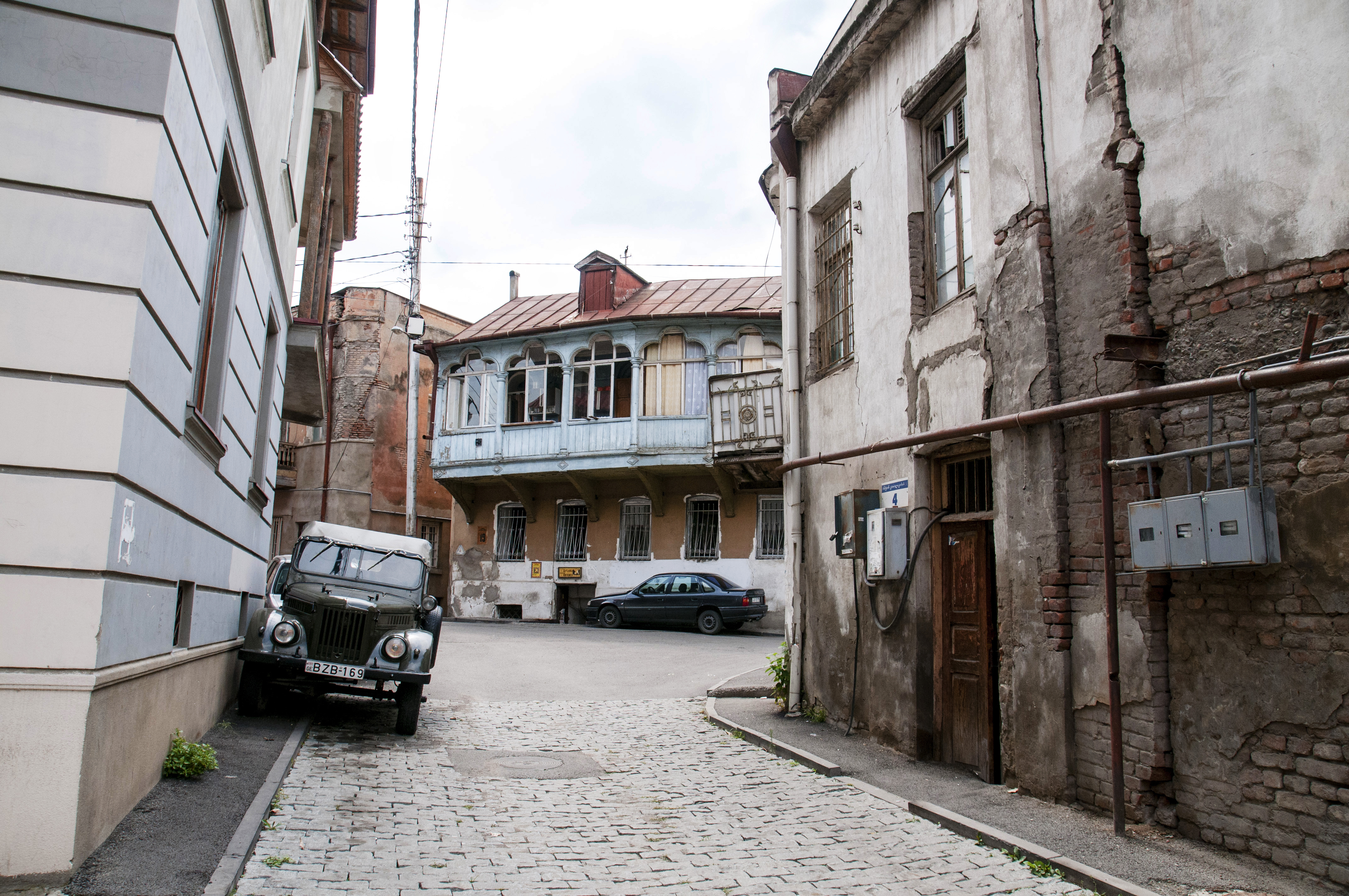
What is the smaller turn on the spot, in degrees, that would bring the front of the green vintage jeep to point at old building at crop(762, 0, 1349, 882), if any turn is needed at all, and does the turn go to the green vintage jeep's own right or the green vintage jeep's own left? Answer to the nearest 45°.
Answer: approximately 45° to the green vintage jeep's own left

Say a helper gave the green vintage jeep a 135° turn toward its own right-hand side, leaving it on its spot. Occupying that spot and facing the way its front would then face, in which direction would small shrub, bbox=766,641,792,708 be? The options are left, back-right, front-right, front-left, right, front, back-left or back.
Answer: back-right

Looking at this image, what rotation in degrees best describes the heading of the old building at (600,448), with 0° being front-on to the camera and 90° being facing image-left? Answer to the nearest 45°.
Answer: approximately 0°

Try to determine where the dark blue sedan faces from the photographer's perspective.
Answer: facing to the left of the viewer

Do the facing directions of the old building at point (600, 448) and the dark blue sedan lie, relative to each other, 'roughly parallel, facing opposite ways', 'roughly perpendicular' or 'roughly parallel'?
roughly perpendicular

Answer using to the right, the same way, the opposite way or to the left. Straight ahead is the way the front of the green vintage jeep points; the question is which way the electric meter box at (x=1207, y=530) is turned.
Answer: to the right

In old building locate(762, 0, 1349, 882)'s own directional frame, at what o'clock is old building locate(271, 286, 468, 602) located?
old building locate(271, 286, 468, 602) is roughly at 3 o'clock from old building locate(762, 0, 1349, 882).

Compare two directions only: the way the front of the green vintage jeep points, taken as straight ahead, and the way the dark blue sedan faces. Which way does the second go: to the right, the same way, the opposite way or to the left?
to the right

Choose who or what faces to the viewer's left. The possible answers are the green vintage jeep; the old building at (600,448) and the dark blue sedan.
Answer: the dark blue sedan

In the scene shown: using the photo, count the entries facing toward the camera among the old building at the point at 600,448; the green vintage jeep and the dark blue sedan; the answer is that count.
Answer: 2

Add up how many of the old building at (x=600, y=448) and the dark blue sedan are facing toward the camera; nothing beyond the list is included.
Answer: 1

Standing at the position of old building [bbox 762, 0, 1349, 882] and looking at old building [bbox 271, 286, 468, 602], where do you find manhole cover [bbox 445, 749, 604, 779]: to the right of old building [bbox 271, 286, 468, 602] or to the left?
left
